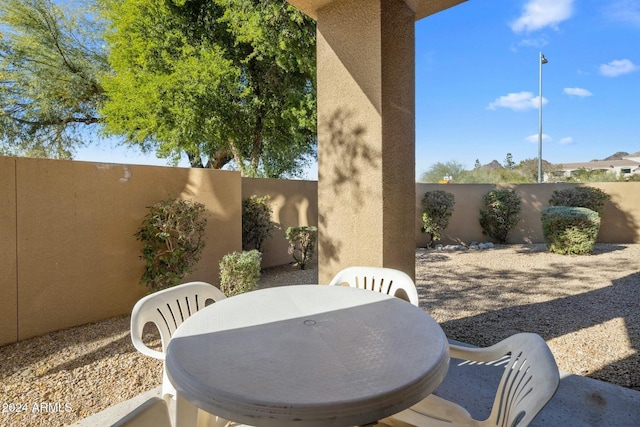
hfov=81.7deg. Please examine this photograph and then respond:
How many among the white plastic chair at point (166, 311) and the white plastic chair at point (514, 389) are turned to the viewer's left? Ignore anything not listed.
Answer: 1

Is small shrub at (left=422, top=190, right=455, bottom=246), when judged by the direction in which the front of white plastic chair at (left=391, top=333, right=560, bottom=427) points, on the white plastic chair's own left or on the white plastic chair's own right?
on the white plastic chair's own right

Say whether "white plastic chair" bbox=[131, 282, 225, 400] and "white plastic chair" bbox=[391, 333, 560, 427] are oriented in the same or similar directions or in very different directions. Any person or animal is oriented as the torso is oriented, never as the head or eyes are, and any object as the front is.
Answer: very different directions

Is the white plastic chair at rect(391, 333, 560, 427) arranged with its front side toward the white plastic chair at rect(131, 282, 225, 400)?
yes

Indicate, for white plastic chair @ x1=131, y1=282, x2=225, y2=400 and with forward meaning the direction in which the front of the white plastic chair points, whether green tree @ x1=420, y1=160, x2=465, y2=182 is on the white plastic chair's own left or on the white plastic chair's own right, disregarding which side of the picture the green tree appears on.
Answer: on the white plastic chair's own left

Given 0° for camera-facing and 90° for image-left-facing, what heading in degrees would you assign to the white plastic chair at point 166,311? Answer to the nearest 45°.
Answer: approximately 315°

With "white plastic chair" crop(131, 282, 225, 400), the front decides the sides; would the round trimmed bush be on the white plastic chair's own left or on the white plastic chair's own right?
on the white plastic chair's own left

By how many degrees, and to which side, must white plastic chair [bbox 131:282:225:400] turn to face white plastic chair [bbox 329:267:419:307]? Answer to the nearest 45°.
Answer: approximately 45° to its left

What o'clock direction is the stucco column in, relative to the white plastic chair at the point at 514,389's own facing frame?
The stucco column is roughly at 2 o'clock from the white plastic chair.

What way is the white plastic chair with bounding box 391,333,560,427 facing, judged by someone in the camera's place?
facing to the left of the viewer

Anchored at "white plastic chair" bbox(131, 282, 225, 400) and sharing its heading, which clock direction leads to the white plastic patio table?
The white plastic patio table is roughly at 1 o'clock from the white plastic chair.
